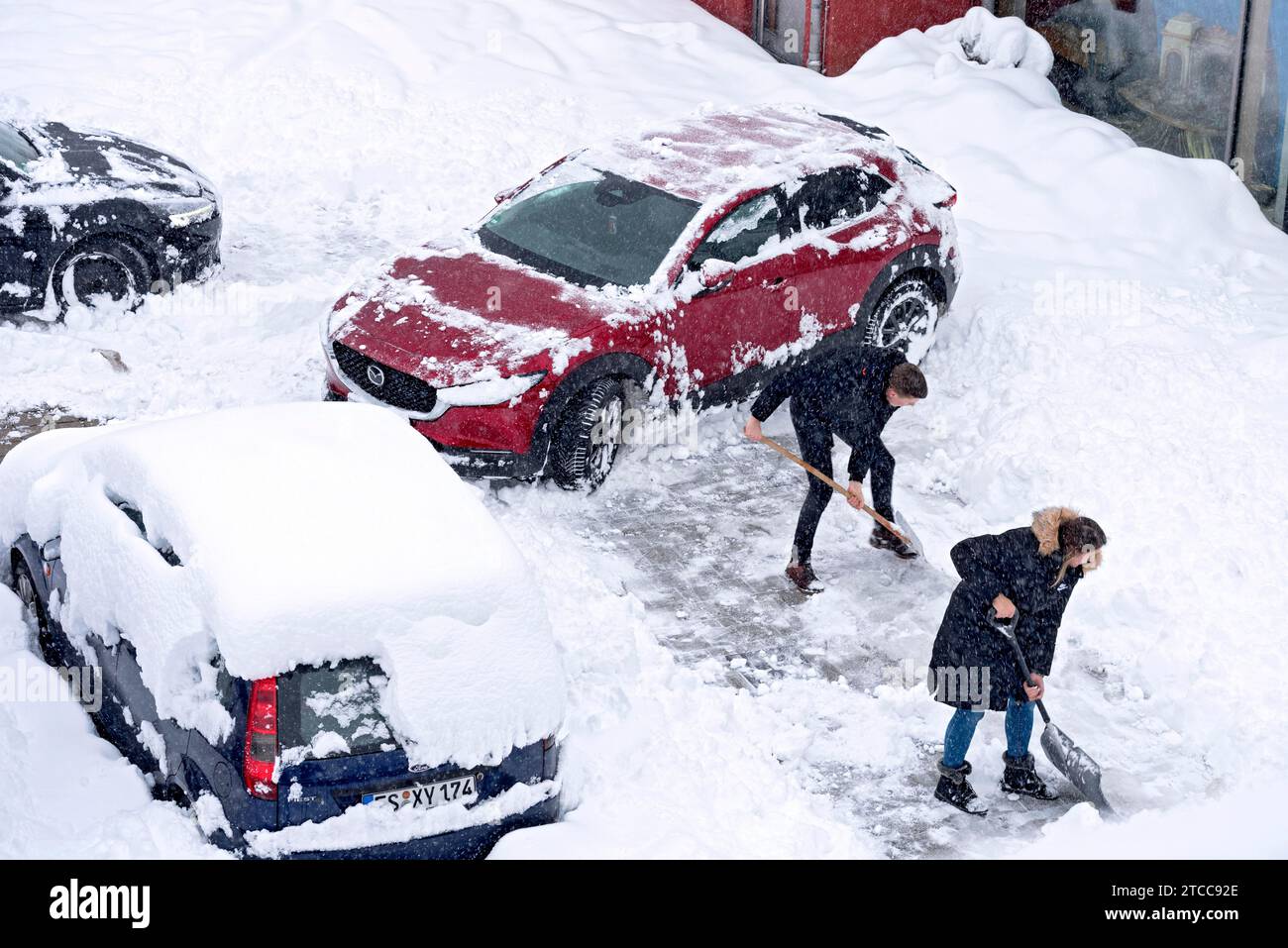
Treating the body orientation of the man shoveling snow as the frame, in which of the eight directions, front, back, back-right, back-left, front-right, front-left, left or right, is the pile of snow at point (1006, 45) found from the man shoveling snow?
back-left

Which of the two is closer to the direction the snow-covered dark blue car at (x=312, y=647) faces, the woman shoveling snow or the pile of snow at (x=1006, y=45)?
the pile of snow

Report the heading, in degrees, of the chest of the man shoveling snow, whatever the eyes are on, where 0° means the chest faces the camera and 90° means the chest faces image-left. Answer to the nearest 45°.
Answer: approximately 315°

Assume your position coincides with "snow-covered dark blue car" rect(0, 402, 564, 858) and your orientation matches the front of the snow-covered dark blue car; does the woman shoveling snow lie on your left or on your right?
on your right

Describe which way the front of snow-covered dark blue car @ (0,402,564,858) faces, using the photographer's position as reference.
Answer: facing away from the viewer and to the left of the viewer

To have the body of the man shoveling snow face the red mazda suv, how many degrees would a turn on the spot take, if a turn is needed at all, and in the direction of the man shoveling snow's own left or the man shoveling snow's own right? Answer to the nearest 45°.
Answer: approximately 180°

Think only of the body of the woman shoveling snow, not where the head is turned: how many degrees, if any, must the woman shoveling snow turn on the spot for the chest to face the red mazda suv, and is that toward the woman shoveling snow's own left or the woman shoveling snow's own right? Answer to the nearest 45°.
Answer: approximately 180°

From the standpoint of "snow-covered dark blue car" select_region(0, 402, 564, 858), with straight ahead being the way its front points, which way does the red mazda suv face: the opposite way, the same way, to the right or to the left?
to the left

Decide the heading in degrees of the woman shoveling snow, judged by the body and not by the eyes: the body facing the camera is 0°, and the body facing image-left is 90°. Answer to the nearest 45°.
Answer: approximately 315°
